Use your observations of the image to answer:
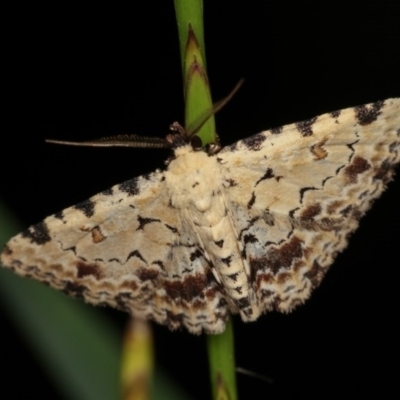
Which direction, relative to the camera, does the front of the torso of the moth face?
away from the camera
